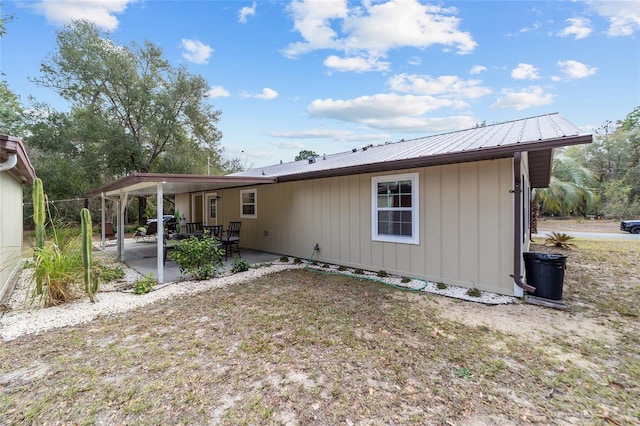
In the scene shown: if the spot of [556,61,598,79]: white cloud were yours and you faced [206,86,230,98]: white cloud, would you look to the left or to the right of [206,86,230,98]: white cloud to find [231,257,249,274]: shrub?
left
